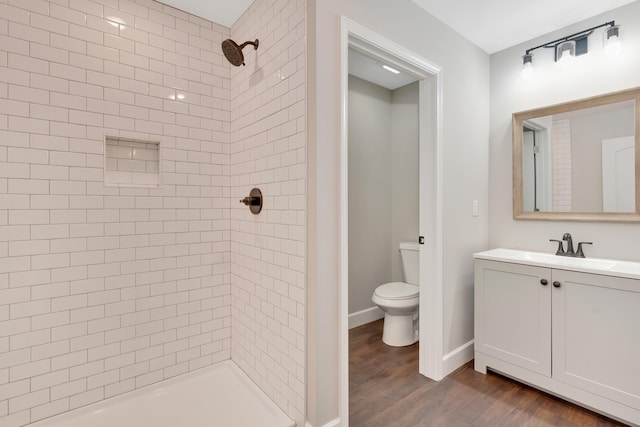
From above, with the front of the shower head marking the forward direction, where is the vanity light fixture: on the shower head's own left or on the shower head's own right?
on the shower head's own left

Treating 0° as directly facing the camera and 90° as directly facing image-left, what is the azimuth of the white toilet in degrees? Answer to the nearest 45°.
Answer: approximately 45°

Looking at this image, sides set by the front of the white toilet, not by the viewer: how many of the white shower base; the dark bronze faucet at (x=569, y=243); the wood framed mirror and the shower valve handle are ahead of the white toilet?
2

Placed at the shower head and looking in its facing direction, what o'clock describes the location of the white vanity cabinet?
The white vanity cabinet is roughly at 8 o'clock from the shower head.

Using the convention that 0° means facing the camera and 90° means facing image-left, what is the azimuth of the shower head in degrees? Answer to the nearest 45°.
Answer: approximately 45°
